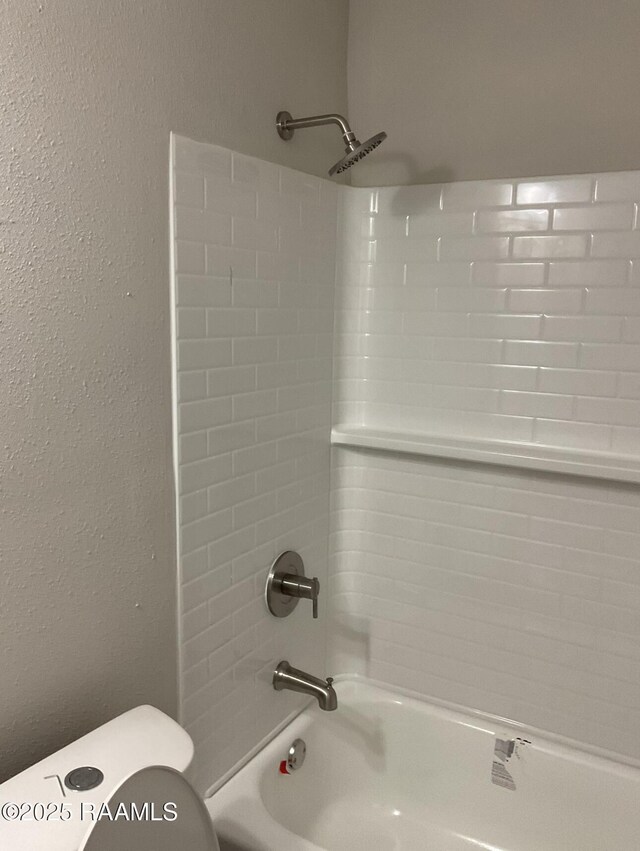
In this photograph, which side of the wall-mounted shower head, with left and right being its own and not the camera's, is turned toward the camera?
right
